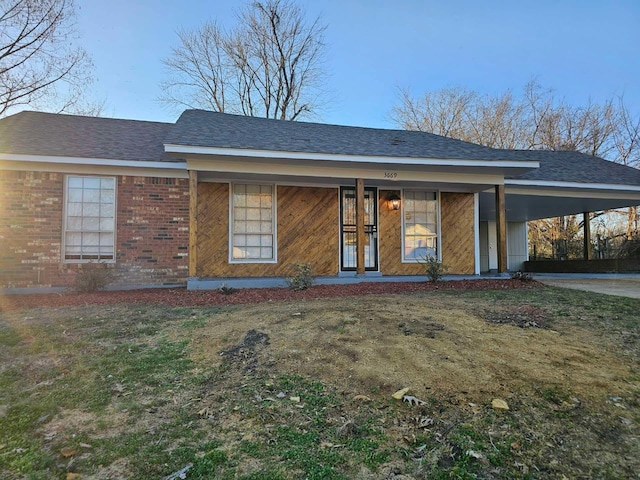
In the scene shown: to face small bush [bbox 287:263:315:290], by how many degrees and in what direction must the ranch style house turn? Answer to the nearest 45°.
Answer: approximately 45° to its left

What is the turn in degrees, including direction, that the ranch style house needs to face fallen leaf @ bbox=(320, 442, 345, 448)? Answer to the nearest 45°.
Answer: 0° — it already faces it

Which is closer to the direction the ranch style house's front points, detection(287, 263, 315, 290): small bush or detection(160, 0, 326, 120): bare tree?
the small bush

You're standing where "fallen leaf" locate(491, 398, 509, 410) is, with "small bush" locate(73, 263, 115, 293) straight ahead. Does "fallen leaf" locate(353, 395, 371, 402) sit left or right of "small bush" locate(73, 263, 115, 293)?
left

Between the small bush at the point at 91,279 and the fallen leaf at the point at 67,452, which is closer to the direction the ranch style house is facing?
the fallen leaf

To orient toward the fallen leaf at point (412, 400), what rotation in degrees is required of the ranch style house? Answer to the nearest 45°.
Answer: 0° — it already faces it

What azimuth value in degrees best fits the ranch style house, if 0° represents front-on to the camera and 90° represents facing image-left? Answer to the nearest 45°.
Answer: approximately 0°

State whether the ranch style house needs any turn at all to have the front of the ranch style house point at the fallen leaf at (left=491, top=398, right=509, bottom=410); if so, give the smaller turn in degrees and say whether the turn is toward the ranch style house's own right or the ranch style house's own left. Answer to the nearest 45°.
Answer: approximately 45° to the ranch style house's own left

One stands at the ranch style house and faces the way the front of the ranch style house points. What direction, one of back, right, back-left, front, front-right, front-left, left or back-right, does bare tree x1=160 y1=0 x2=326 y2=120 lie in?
back

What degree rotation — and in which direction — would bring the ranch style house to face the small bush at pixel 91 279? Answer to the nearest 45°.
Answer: approximately 45° to its right

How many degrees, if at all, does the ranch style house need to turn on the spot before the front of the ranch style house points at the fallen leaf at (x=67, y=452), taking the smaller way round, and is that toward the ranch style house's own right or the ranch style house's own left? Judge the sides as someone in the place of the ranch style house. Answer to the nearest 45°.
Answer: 0° — it already faces it

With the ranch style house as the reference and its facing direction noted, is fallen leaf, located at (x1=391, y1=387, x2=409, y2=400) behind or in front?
in front
